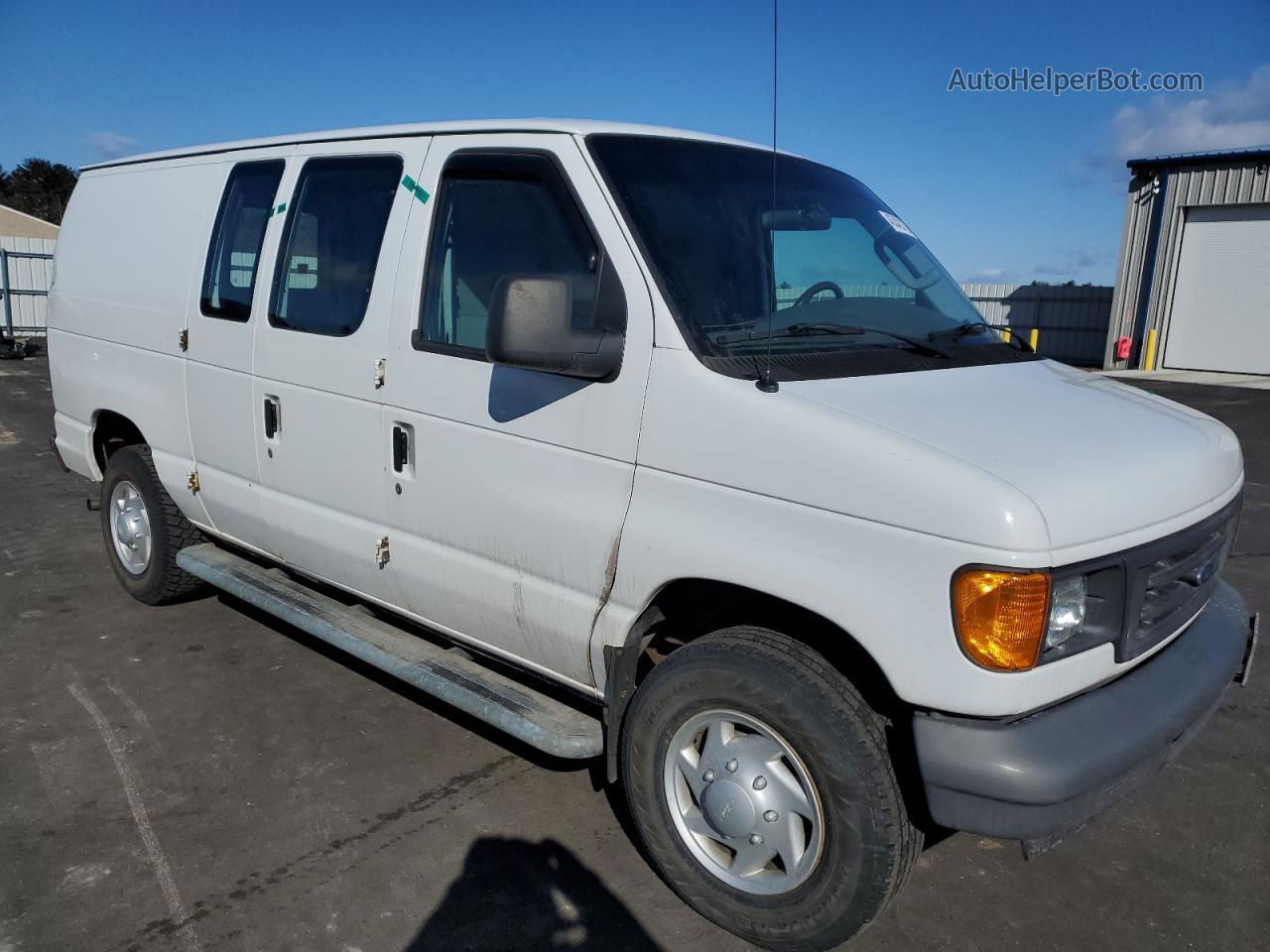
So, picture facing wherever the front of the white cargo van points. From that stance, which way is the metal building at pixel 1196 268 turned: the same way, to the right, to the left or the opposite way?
to the right

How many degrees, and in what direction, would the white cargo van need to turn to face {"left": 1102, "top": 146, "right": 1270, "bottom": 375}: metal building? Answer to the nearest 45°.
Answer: approximately 90° to its left

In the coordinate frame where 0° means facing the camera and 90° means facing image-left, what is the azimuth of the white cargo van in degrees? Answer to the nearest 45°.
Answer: approximately 315°

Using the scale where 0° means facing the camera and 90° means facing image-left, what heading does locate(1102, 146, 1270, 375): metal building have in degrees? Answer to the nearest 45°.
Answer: approximately 0°

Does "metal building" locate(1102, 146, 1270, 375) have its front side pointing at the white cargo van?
yes
